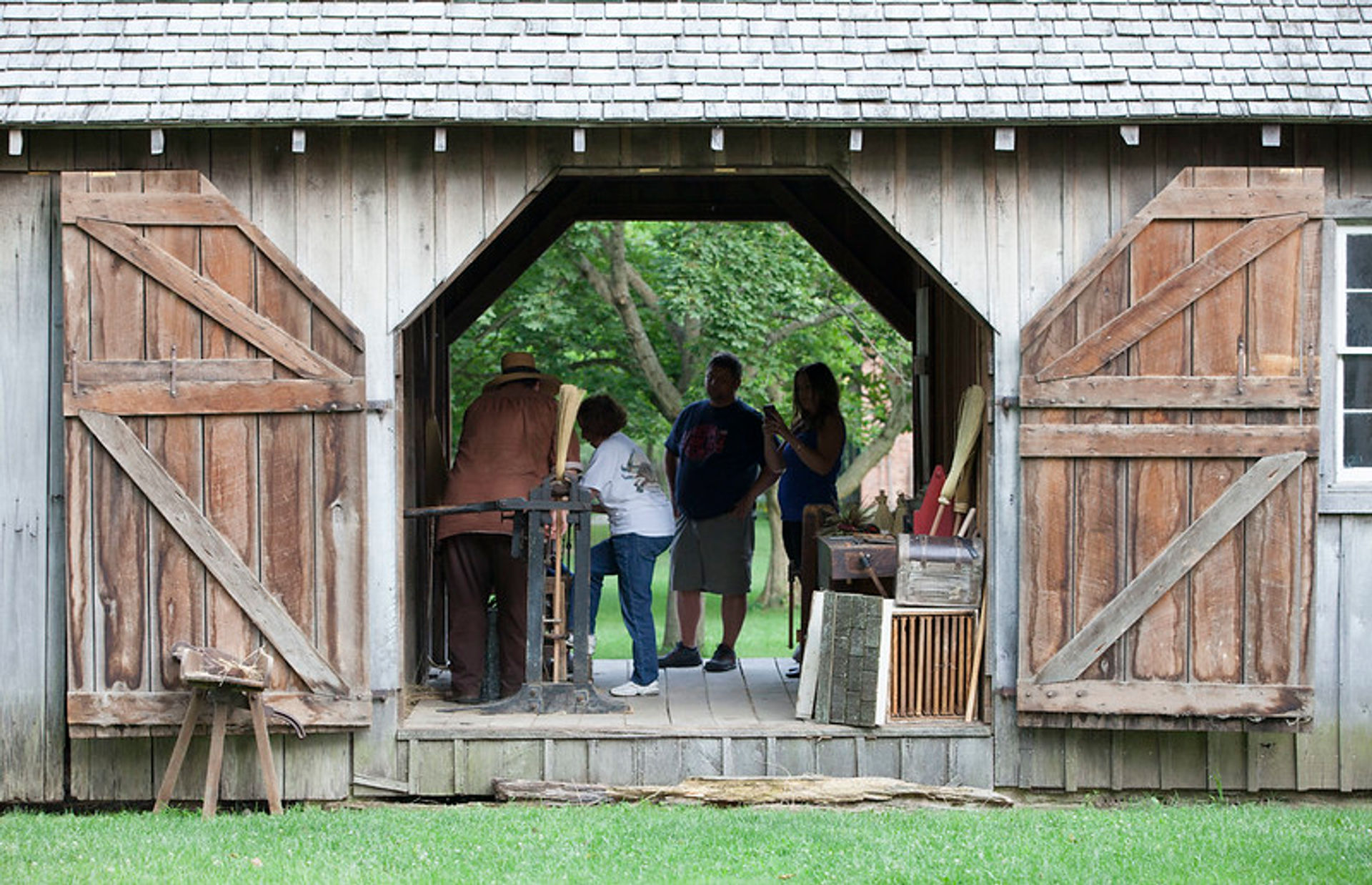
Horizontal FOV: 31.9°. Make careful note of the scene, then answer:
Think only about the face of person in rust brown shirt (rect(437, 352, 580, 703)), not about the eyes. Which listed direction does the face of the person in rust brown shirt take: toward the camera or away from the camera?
away from the camera

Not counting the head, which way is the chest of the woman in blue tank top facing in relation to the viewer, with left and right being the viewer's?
facing to the left of the viewer

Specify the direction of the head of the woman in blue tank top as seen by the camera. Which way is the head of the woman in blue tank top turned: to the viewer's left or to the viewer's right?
to the viewer's left

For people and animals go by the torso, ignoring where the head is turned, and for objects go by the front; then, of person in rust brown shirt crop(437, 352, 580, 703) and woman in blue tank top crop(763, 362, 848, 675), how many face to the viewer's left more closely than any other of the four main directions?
1

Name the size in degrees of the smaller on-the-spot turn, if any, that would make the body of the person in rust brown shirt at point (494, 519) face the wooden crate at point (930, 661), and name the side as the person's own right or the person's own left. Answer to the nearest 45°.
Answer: approximately 90° to the person's own right

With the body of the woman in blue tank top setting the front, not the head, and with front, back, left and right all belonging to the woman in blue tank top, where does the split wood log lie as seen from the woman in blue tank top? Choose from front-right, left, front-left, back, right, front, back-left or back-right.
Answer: left

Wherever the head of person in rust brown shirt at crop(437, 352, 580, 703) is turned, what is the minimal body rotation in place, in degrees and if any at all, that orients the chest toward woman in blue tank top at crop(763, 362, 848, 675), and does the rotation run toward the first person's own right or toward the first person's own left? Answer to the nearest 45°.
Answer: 0° — they already face them

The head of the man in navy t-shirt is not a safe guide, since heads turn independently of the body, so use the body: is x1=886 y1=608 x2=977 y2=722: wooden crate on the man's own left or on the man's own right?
on the man's own left

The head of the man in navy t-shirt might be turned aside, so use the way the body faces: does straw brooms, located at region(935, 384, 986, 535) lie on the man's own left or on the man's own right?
on the man's own left

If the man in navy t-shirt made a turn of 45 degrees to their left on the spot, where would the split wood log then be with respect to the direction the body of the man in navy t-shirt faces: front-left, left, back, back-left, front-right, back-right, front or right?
front

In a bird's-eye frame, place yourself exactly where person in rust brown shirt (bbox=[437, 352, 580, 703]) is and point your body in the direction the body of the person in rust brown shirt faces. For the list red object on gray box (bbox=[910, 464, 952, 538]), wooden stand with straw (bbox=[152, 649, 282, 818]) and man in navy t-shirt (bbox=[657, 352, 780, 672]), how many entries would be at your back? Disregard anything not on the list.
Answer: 1

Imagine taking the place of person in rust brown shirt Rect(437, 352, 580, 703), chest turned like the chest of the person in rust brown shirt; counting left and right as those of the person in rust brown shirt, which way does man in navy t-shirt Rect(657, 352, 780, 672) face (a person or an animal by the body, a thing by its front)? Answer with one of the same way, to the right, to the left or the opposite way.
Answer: the opposite way
